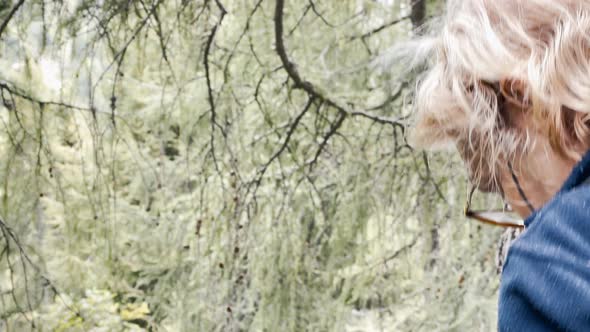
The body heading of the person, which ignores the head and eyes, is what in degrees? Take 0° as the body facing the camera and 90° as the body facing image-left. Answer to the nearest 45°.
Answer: approximately 90°
